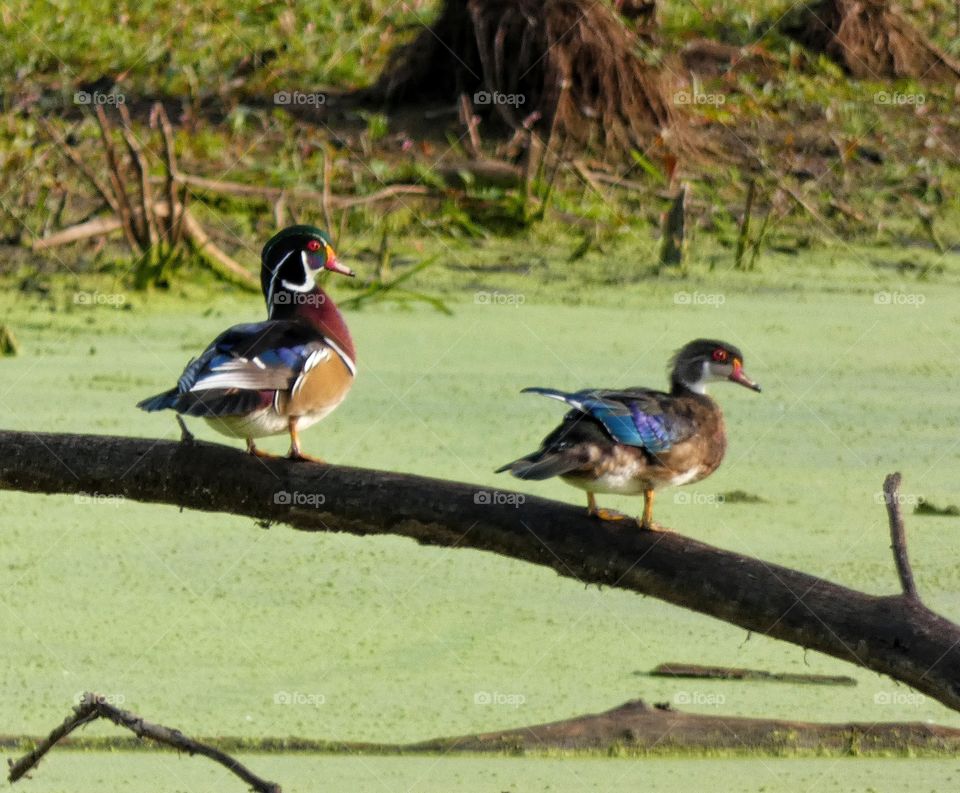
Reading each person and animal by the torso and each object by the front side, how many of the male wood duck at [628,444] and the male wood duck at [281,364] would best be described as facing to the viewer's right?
2

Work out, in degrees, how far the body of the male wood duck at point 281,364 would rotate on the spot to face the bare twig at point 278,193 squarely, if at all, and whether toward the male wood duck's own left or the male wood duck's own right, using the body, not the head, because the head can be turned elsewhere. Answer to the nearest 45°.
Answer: approximately 90° to the male wood duck's own left

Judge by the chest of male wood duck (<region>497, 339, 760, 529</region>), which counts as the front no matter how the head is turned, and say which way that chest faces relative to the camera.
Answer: to the viewer's right

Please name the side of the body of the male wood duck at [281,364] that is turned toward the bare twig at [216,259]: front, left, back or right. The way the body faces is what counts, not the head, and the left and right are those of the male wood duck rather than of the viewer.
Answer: left

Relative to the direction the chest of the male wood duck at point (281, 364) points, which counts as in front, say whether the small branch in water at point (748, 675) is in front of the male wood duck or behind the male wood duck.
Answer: in front

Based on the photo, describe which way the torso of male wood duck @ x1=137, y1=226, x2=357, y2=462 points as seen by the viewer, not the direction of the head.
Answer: to the viewer's right

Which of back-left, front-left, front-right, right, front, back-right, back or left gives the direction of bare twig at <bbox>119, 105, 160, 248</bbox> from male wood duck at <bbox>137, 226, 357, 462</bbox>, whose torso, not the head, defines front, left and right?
left

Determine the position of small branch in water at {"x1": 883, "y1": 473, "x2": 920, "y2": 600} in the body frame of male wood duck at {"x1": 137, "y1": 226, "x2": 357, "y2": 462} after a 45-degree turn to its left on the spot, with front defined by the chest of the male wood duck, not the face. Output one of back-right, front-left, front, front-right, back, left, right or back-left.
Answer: right

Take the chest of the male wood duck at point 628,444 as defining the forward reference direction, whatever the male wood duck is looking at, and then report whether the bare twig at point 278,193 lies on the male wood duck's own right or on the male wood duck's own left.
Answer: on the male wood duck's own left

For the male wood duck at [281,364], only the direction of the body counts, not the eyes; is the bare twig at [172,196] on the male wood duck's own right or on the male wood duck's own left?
on the male wood duck's own left

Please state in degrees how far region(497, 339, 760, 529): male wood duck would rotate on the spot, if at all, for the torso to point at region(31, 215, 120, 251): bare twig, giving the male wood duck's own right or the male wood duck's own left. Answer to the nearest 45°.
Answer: approximately 135° to the male wood duck's own left

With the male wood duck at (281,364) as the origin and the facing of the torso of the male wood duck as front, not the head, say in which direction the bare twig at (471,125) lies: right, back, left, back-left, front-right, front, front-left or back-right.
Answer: left
